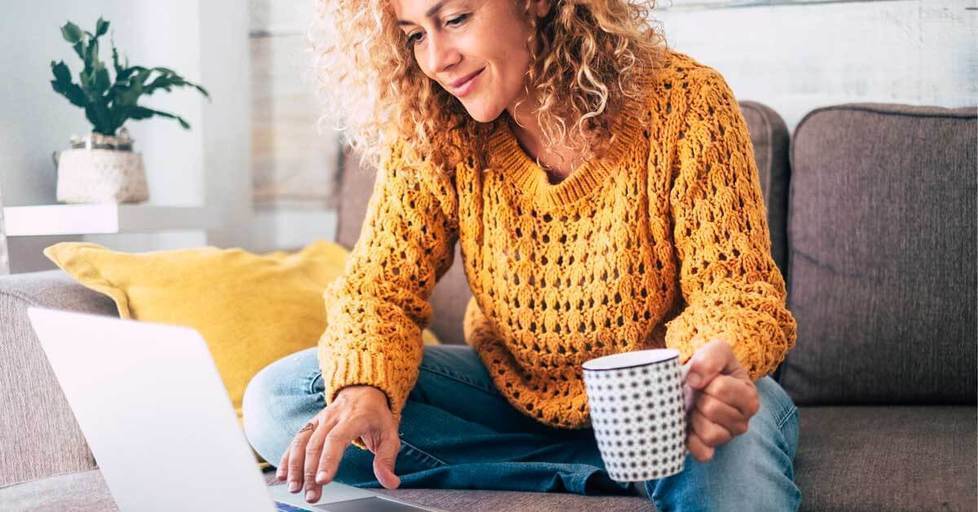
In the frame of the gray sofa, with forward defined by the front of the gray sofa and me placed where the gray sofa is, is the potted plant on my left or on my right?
on my right

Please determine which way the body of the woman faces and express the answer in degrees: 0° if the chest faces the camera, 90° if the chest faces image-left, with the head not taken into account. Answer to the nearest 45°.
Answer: approximately 0°

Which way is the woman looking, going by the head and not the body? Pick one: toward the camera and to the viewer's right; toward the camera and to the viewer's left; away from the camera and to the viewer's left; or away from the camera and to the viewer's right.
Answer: toward the camera and to the viewer's left

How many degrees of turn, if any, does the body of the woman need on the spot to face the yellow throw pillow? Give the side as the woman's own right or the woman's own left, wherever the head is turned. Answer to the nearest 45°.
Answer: approximately 135° to the woman's own right

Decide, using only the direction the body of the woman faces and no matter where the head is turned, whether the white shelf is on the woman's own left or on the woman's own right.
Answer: on the woman's own right

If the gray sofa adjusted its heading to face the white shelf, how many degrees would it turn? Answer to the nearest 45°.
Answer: approximately 90° to its right
